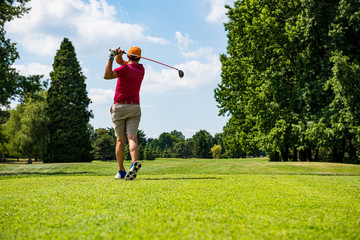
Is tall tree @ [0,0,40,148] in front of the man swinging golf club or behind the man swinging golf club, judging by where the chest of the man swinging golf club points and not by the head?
in front

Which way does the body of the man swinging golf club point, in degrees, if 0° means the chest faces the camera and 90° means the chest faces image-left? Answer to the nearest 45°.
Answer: approximately 180°

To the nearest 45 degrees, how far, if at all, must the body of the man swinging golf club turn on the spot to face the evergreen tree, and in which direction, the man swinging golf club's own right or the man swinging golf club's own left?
0° — they already face it

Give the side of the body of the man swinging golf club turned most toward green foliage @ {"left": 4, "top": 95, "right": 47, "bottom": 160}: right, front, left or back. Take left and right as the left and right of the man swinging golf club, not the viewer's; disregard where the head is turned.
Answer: front

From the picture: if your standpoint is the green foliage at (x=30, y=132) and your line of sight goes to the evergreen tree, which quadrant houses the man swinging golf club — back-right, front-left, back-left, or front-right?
front-right

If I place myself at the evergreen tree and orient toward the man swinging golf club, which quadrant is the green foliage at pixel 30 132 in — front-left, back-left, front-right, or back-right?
back-right
